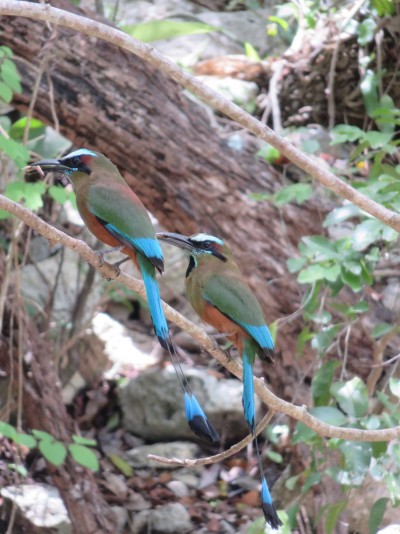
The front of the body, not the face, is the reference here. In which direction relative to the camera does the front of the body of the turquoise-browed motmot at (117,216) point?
to the viewer's left

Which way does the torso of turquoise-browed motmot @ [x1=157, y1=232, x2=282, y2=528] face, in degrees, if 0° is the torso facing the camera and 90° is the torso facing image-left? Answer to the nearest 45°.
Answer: approximately 90°

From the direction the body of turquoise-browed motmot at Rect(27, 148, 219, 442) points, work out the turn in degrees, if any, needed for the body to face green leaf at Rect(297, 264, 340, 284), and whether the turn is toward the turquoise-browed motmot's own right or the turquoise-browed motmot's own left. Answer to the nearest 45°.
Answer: approximately 135° to the turquoise-browed motmot's own right

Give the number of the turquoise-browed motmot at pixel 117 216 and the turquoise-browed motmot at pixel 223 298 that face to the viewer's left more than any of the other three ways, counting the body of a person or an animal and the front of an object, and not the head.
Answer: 2

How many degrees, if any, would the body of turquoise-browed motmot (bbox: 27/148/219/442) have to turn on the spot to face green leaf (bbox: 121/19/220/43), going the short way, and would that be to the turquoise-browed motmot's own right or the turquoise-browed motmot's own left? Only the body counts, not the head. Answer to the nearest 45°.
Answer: approximately 90° to the turquoise-browed motmot's own right

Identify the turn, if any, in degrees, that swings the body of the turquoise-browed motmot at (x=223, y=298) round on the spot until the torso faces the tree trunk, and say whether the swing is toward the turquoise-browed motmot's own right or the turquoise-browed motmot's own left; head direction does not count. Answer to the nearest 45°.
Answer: approximately 90° to the turquoise-browed motmot's own right
